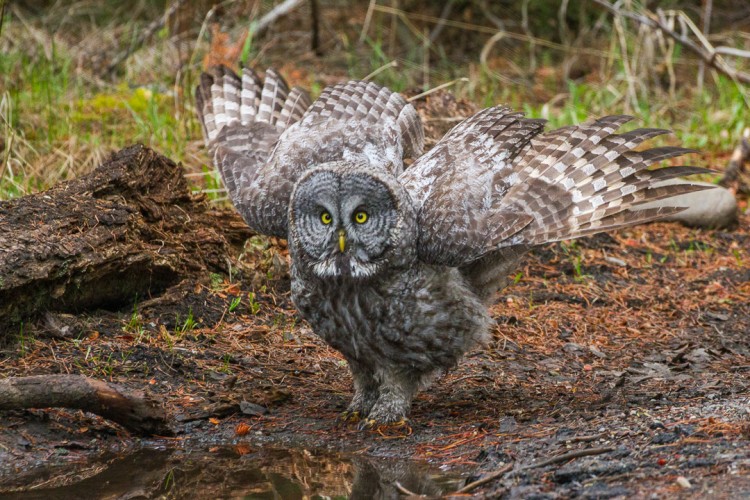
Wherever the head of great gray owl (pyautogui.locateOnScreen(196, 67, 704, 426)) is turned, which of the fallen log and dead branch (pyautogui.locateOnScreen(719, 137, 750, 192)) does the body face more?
the fallen log

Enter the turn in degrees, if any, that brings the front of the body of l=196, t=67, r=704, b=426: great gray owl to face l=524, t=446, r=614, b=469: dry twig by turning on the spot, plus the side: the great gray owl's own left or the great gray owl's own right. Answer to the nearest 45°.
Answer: approximately 45° to the great gray owl's own left

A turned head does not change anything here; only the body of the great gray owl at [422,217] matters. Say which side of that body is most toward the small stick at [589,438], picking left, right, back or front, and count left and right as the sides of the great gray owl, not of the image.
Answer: left

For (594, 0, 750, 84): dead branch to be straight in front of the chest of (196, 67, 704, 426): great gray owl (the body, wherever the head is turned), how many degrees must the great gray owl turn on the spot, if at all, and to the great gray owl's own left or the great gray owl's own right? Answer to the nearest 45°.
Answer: approximately 180°

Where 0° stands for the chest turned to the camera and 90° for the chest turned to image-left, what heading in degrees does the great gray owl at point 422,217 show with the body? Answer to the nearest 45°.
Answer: approximately 45°

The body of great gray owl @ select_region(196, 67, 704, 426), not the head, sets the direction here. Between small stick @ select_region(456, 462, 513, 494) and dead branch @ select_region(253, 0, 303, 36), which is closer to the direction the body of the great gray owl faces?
the small stick

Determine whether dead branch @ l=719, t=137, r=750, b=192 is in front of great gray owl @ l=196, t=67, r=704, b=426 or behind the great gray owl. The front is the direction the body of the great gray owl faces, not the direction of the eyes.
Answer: behind
